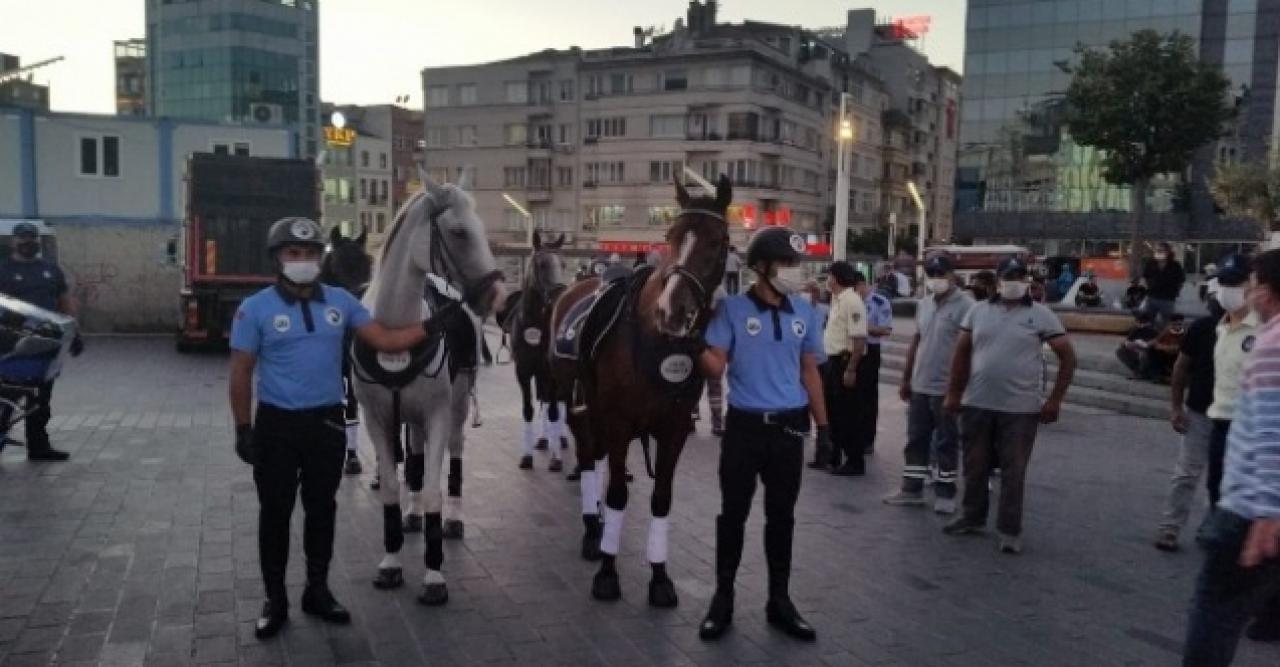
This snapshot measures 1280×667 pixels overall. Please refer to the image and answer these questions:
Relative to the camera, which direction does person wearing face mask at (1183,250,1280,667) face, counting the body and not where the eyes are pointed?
to the viewer's left

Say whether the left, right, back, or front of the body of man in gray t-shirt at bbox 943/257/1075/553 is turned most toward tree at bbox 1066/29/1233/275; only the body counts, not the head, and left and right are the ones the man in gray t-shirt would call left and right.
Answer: back

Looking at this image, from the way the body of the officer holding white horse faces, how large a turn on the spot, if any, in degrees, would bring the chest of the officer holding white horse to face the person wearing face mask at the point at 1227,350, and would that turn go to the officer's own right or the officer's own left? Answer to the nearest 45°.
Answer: approximately 90° to the officer's own left

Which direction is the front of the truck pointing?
away from the camera

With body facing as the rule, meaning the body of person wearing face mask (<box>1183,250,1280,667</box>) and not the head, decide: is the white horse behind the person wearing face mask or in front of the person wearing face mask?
in front

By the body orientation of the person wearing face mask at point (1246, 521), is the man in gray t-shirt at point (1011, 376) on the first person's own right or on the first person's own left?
on the first person's own right

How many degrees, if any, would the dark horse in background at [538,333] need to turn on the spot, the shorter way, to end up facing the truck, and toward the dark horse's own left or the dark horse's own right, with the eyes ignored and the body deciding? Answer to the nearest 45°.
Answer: approximately 135° to the dark horse's own right

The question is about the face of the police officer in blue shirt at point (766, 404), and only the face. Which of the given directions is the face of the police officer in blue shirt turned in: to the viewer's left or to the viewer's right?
to the viewer's right

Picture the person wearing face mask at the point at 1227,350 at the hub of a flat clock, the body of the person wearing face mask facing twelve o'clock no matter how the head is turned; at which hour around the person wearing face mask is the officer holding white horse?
The officer holding white horse is roughly at 12 o'clock from the person wearing face mask.

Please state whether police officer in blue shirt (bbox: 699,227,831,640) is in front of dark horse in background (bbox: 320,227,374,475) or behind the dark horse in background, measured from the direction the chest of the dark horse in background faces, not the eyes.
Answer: in front

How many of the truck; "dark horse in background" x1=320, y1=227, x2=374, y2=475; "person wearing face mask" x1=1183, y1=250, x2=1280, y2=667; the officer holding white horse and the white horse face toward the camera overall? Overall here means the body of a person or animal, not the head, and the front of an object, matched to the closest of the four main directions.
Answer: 3

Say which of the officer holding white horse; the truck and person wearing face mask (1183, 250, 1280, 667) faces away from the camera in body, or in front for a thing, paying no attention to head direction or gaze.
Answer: the truck

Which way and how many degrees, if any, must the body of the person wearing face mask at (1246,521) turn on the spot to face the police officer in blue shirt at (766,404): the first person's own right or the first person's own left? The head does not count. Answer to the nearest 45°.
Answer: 0° — they already face them

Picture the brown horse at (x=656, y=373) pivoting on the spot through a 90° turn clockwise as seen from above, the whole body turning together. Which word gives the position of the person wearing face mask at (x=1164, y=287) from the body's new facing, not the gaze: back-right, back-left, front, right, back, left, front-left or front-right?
back
